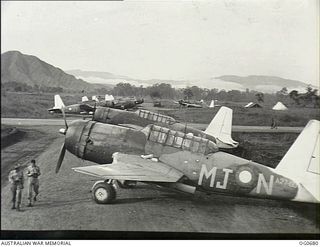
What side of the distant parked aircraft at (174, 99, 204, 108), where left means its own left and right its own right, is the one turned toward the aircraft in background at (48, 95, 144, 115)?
front

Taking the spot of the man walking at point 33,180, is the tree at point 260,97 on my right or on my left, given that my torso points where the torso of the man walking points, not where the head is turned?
on my left

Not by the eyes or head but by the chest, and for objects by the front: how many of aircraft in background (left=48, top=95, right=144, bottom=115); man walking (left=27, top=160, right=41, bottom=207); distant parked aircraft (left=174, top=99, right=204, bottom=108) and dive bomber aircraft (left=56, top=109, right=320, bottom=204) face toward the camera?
1

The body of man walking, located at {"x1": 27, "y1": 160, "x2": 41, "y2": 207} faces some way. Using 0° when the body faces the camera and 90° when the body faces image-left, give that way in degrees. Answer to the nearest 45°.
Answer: approximately 0°

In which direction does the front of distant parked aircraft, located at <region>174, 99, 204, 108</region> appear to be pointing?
to the viewer's left
